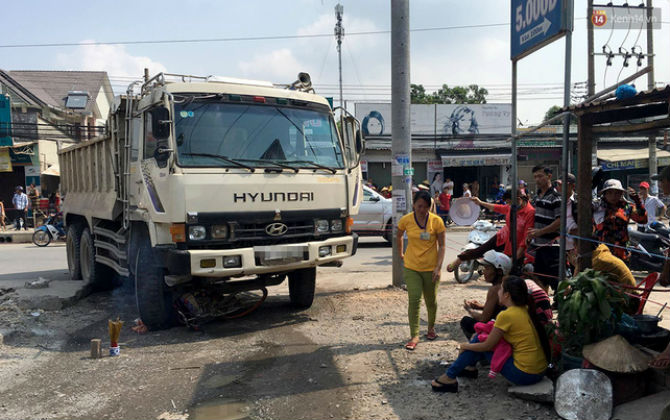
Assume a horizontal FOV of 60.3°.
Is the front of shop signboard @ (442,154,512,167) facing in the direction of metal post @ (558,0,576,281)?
yes

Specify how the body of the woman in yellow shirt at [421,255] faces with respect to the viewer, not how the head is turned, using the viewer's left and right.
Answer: facing the viewer

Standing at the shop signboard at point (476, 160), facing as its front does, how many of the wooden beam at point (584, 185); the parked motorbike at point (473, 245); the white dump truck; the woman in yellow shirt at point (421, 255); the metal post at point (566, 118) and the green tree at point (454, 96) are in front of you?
5

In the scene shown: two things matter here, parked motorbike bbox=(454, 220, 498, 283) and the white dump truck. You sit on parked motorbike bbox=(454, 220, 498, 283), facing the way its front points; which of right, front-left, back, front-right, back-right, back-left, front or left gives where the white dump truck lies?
front

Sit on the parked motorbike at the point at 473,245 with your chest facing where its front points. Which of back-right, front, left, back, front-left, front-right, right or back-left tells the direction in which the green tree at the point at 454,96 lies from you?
back-right

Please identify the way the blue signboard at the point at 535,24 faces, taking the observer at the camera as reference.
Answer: facing the viewer and to the left of the viewer

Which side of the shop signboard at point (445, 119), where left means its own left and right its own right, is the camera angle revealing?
front

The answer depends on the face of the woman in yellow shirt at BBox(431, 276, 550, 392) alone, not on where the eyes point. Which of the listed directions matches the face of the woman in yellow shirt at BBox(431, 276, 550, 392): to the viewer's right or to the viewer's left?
to the viewer's left

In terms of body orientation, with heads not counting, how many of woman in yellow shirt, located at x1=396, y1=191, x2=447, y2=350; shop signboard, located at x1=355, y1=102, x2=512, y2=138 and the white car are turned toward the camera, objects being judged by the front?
2

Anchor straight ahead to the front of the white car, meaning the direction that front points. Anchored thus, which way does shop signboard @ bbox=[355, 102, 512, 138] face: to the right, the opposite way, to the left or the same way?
to the right

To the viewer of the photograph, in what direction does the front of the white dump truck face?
facing the viewer and to the right of the viewer

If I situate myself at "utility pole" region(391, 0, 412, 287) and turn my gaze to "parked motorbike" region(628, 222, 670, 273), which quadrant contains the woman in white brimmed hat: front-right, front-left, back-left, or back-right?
front-right

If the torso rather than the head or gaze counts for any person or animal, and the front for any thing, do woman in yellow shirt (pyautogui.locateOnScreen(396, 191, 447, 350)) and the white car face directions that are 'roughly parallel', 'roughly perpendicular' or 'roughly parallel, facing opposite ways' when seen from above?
roughly perpendicular

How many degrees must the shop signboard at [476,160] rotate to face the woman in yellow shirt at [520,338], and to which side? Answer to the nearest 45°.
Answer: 0° — it already faces them
